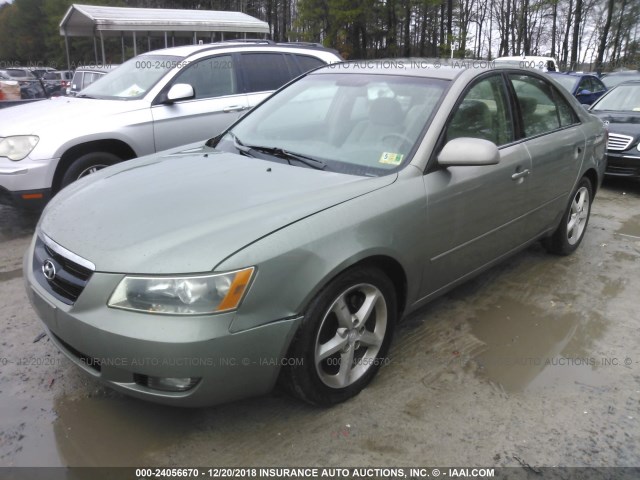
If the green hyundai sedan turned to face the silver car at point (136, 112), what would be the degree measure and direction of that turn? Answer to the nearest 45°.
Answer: approximately 90° to its right

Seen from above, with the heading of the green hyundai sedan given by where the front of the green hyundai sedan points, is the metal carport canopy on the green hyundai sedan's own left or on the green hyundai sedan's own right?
on the green hyundai sedan's own right

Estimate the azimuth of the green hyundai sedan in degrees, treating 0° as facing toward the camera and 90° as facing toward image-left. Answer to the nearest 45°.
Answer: approximately 45°

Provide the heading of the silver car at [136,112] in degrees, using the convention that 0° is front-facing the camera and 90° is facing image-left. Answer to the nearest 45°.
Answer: approximately 45°
